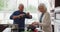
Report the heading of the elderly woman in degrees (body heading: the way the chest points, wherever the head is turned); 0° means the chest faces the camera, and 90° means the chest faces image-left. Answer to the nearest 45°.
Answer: approximately 90°

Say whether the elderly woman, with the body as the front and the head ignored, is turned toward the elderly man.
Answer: yes

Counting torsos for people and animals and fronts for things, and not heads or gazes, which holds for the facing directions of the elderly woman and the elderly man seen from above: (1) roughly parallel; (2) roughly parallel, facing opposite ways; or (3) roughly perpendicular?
roughly perpendicular

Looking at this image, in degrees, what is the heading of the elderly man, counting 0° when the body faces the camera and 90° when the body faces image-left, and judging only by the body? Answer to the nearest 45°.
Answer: approximately 0°

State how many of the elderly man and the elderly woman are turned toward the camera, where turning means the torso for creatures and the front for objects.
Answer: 1

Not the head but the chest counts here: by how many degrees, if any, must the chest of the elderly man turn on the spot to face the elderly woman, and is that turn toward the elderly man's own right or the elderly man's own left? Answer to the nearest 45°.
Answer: approximately 90° to the elderly man's own left
